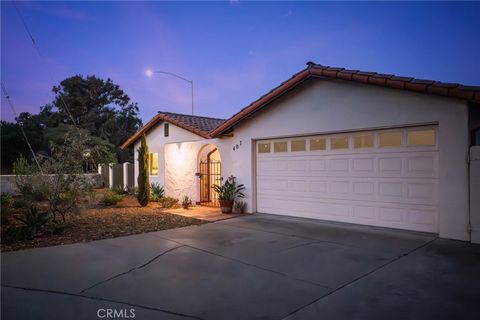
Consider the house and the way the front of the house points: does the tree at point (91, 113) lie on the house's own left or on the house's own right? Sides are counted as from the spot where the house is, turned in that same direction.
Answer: on the house's own right

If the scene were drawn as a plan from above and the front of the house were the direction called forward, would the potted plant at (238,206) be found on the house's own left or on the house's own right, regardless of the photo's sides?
on the house's own right

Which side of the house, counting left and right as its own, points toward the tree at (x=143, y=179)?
right

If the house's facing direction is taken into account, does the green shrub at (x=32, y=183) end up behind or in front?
in front

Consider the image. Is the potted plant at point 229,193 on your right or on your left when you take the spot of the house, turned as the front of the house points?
on your right

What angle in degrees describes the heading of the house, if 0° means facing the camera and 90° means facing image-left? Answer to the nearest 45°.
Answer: approximately 45°

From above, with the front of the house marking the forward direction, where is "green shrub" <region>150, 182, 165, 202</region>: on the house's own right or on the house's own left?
on the house's own right
